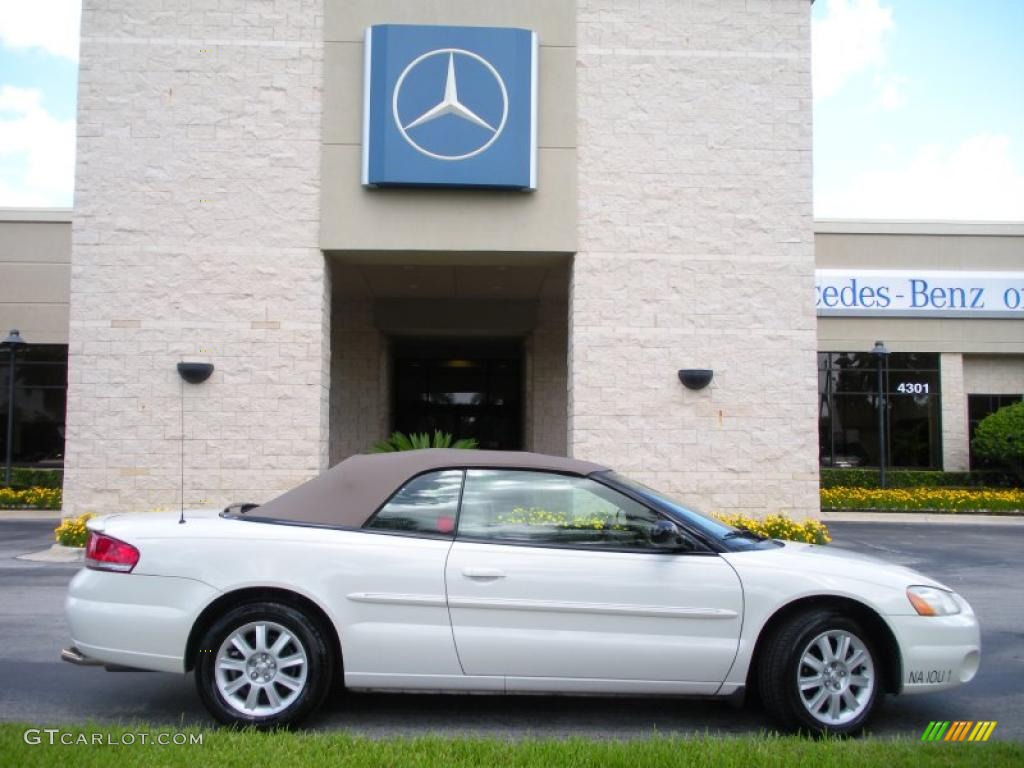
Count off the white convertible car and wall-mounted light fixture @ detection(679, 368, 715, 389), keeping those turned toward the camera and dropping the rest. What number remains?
1

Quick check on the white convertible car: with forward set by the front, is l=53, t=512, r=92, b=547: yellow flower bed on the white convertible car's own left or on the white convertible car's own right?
on the white convertible car's own left

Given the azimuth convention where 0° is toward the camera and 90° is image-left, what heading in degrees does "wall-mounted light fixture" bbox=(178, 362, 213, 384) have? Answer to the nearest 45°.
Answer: approximately 0°

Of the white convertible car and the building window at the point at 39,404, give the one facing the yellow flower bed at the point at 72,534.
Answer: the building window

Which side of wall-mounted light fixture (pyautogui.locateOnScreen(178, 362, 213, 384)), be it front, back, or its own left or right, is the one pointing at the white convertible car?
front

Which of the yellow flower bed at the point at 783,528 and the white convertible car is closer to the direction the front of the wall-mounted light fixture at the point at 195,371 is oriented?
the white convertible car

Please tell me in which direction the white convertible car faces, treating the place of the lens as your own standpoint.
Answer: facing to the right of the viewer

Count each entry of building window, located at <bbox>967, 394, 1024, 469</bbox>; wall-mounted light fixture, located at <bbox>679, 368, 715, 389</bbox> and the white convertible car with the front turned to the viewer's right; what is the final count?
1

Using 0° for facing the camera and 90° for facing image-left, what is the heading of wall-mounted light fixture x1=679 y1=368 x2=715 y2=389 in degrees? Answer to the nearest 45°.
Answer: approximately 0°

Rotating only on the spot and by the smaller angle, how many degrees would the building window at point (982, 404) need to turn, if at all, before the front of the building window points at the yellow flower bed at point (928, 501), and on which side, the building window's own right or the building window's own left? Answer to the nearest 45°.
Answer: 0° — it already faces it

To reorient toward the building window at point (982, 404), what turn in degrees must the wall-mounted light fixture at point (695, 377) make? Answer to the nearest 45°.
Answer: approximately 135° to its left

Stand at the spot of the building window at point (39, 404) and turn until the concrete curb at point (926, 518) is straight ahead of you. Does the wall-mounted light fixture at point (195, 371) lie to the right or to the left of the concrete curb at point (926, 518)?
right

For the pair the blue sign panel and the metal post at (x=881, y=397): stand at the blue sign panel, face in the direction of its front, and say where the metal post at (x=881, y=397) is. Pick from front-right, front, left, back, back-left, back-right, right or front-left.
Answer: back-left
